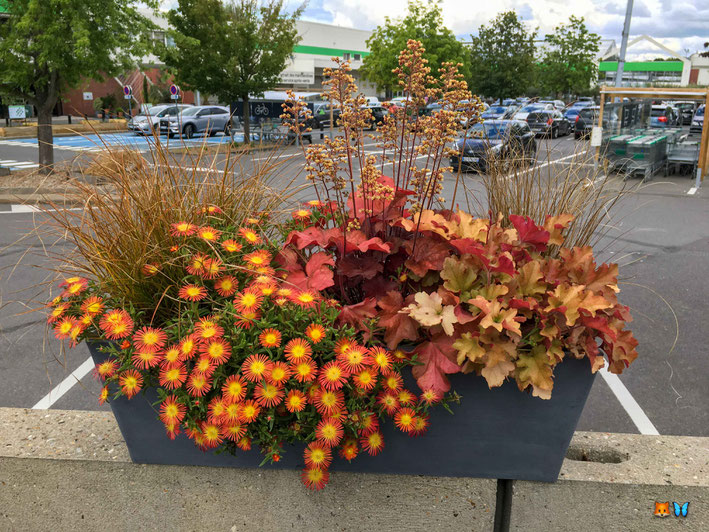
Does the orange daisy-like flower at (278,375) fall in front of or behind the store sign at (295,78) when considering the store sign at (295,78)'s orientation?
in front

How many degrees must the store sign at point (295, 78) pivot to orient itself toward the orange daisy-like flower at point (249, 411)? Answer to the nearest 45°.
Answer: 0° — it already faces it

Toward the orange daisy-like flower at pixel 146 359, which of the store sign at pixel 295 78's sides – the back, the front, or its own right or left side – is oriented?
front

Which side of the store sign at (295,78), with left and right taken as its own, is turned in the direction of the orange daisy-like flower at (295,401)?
front

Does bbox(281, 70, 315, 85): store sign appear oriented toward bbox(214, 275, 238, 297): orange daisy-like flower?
yes

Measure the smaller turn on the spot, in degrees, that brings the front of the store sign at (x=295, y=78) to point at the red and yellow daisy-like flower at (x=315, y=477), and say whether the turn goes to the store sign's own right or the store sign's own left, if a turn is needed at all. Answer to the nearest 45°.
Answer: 0° — it already faces it

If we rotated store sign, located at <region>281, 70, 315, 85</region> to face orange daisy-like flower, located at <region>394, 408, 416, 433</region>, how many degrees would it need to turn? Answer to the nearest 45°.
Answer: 0° — it already faces it

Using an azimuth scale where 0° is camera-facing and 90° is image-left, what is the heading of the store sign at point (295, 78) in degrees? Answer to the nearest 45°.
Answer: approximately 0°

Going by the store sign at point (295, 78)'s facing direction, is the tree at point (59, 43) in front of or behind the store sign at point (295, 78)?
in front

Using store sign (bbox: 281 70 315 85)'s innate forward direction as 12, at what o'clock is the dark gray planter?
The dark gray planter is roughly at 12 o'clock from the store sign.
